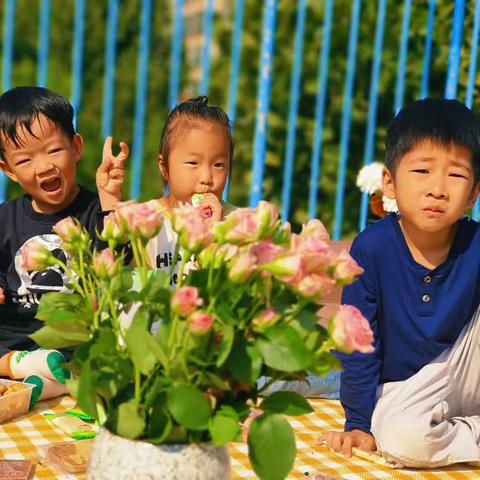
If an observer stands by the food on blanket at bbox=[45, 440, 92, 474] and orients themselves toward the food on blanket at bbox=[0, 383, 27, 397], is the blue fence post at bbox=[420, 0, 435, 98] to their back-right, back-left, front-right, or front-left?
front-right

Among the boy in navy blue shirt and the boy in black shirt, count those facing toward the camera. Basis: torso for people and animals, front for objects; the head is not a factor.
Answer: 2

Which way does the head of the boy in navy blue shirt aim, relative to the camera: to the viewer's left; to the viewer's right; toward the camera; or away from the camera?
toward the camera

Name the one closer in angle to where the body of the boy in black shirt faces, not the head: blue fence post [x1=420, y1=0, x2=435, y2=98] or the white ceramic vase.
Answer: the white ceramic vase

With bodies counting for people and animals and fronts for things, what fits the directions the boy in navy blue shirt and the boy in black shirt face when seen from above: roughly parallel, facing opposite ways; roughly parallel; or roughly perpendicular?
roughly parallel

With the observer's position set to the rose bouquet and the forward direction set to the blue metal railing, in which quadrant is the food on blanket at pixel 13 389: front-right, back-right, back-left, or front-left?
front-left

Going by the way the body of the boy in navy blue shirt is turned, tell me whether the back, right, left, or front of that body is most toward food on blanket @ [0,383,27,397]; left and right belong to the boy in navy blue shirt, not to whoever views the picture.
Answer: right

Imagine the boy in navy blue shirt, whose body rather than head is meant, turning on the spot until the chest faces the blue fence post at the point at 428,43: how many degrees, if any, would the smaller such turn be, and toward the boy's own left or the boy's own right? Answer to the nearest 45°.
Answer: approximately 180°

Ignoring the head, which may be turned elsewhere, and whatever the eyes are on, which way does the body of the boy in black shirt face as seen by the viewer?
toward the camera

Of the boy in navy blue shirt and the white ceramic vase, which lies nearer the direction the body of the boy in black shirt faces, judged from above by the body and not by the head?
the white ceramic vase

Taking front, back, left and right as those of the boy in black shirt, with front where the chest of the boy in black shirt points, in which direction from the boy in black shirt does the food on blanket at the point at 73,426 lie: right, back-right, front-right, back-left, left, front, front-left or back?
front

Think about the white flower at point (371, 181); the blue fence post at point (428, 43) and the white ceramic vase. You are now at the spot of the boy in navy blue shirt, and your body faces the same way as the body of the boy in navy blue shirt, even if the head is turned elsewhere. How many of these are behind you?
2

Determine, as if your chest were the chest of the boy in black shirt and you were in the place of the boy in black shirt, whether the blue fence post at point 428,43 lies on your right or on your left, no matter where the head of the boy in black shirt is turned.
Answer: on your left

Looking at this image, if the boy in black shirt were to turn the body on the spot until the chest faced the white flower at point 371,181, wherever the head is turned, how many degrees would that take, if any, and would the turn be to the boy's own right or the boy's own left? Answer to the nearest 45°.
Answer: approximately 135° to the boy's own left

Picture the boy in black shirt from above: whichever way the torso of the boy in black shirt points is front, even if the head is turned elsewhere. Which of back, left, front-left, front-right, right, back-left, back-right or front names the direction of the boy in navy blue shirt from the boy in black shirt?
front-left
